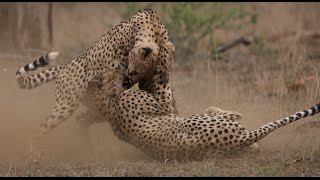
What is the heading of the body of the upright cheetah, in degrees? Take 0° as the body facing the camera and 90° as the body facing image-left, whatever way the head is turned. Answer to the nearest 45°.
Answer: approximately 270°

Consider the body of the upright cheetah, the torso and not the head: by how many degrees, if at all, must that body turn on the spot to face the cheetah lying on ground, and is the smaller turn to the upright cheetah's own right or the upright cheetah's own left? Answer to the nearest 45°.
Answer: approximately 45° to the upright cheetah's own right
